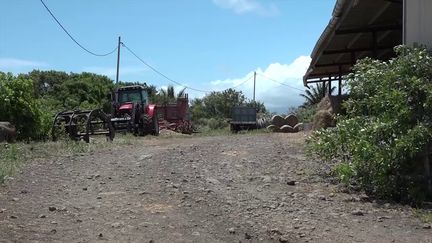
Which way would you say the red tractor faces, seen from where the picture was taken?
facing the viewer and to the left of the viewer

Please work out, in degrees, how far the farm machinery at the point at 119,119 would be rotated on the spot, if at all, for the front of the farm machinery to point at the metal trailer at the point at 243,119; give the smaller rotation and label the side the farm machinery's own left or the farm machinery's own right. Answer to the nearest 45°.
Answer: approximately 180°

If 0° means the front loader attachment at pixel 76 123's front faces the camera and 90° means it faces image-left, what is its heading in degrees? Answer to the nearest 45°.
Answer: approximately 45°

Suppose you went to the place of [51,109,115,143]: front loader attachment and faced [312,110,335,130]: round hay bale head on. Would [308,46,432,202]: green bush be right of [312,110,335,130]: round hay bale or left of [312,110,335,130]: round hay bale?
right

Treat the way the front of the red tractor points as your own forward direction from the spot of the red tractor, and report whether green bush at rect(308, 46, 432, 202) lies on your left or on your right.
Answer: on your left

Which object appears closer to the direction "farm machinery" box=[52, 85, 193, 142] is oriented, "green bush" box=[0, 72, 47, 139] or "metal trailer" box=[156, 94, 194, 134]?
the green bush

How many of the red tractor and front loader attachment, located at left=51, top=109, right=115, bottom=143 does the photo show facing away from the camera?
0

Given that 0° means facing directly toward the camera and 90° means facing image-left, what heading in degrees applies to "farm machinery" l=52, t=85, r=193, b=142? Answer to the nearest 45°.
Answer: approximately 45°

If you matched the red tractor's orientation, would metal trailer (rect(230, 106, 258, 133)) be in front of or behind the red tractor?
behind
